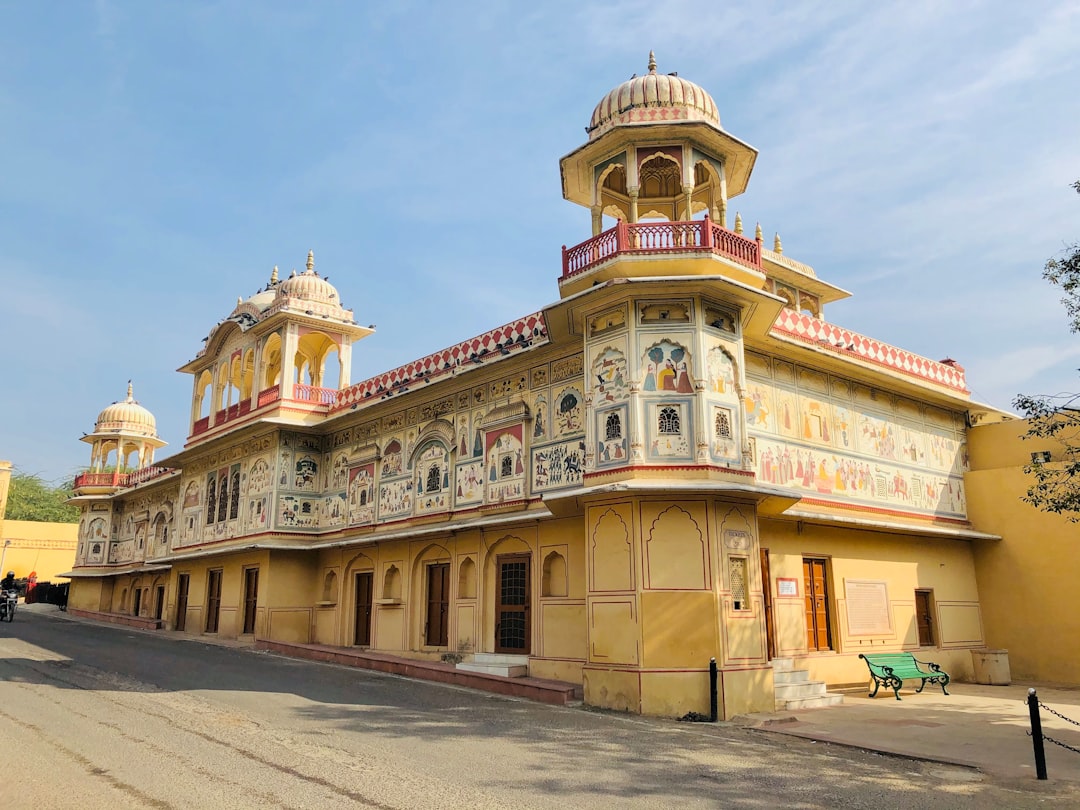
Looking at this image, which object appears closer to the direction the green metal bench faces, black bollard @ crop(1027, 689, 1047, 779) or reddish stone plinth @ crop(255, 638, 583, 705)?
the black bollard

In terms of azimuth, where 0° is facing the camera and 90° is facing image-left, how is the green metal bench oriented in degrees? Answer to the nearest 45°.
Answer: approximately 315°

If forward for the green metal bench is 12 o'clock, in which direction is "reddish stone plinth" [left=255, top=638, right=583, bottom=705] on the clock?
The reddish stone plinth is roughly at 4 o'clock from the green metal bench.

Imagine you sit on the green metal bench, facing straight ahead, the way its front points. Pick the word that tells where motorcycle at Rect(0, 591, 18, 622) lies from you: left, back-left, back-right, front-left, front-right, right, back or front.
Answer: back-right

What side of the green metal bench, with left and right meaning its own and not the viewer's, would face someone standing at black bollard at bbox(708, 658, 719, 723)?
right

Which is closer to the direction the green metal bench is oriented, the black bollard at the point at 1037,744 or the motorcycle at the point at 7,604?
the black bollard

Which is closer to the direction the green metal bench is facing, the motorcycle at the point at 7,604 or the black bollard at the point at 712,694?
the black bollard

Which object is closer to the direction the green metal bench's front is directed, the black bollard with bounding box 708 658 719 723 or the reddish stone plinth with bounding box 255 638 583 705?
the black bollard
